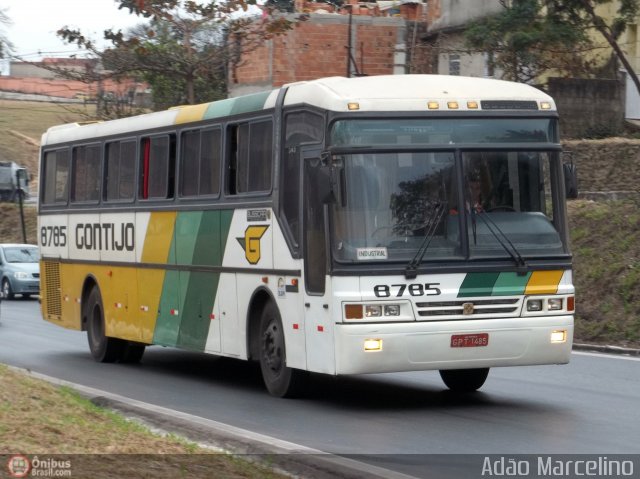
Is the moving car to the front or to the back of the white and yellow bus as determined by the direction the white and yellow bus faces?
to the back

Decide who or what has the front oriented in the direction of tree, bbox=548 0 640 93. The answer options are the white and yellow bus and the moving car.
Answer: the moving car

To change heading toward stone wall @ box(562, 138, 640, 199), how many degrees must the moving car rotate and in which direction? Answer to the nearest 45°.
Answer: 0° — it already faces it

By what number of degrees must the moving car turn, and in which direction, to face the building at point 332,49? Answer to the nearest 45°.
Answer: approximately 135° to its left

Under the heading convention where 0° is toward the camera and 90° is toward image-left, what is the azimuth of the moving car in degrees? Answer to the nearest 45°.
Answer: approximately 315°

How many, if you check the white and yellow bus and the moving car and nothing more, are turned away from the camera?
0

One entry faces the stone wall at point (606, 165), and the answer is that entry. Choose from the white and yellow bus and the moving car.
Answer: the moving car

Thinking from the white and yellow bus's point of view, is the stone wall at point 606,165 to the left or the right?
on its left

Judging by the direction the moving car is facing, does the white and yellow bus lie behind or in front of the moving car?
in front

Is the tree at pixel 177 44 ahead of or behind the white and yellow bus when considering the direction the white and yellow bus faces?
behind
